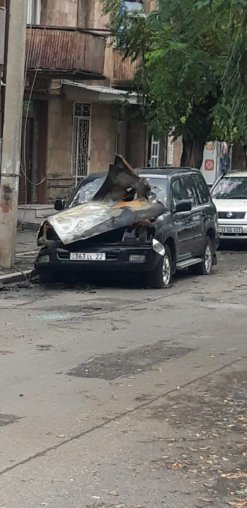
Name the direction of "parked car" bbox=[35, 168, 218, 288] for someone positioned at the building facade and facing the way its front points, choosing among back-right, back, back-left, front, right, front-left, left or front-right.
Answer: front-right

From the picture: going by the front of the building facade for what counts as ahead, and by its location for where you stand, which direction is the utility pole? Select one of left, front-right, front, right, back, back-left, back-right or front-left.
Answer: front-right

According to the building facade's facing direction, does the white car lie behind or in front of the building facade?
in front

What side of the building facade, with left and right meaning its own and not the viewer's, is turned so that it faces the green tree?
front

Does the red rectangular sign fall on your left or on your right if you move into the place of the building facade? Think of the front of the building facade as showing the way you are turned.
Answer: on your left

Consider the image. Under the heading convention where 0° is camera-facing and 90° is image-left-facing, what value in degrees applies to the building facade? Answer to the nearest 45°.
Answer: approximately 315°
